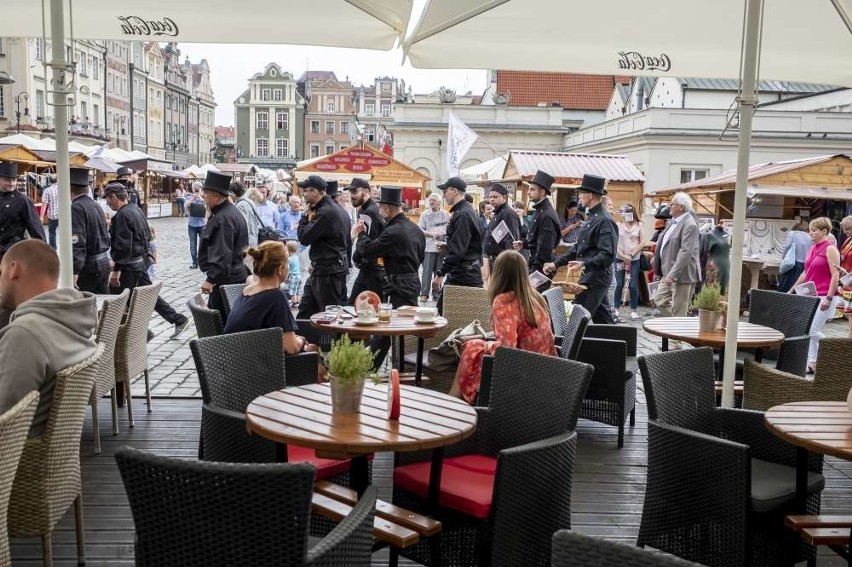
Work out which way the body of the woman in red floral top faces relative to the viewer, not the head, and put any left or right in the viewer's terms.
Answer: facing away from the viewer and to the left of the viewer

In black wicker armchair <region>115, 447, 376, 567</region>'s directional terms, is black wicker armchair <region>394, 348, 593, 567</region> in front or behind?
in front

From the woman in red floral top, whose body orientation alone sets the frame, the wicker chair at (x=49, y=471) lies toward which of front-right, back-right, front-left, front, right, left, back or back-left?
left

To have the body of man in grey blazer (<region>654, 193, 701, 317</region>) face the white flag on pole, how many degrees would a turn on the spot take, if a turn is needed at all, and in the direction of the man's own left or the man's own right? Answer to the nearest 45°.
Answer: approximately 45° to the man's own right

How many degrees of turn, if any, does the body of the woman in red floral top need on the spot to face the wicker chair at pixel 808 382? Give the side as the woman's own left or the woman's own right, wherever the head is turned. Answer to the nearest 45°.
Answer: approximately 135° to the woman's own right

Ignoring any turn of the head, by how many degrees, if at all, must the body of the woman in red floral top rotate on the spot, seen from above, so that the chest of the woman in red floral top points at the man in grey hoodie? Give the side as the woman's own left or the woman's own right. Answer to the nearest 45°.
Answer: approximately 90° to the woman's own left

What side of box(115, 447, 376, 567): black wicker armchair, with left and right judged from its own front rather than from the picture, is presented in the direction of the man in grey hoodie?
left

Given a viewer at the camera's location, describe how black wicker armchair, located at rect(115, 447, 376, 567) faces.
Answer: facing away from the viewer and to the right of the viewer

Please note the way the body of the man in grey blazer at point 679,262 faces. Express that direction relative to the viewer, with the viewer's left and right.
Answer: facing to the left of the viewer
